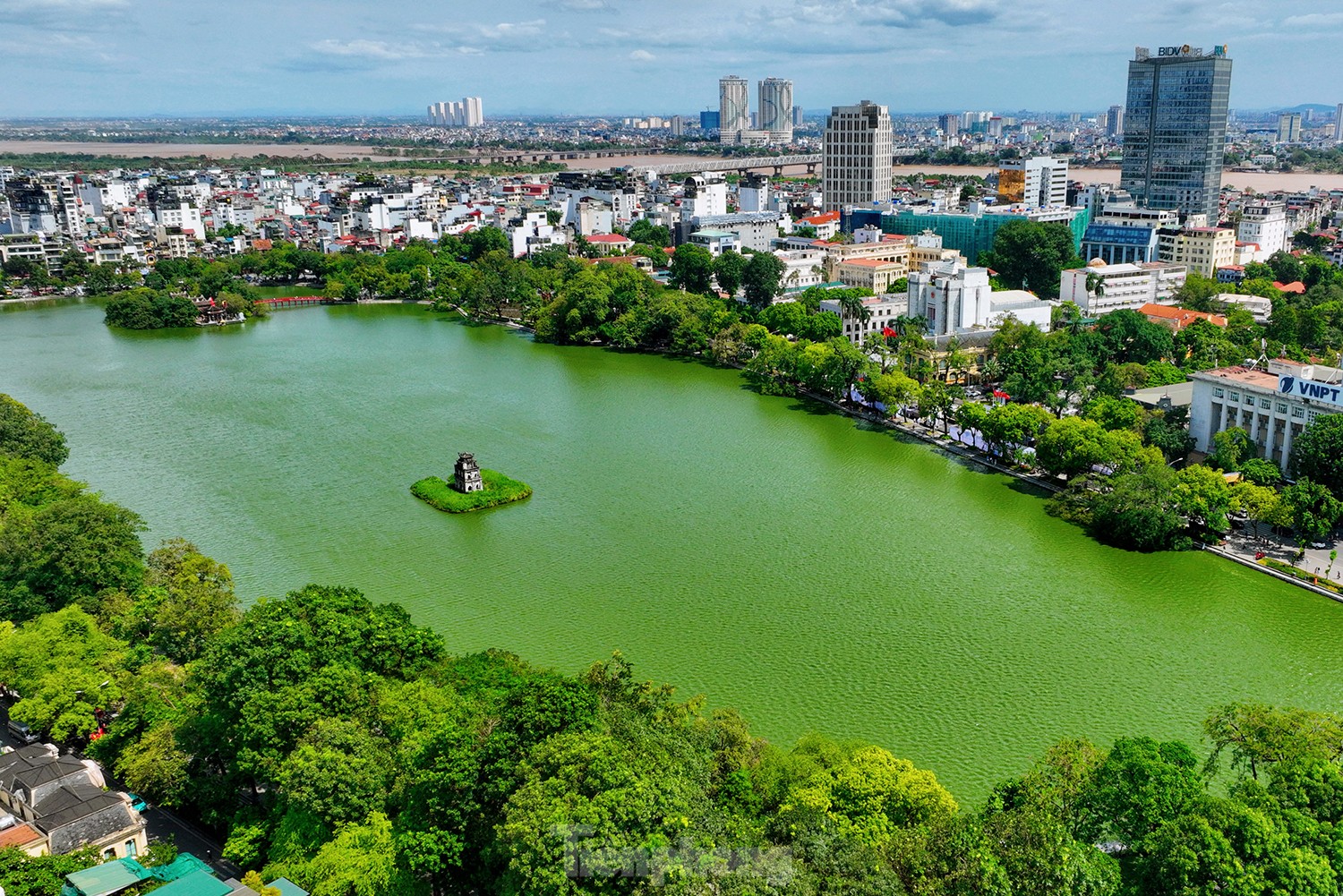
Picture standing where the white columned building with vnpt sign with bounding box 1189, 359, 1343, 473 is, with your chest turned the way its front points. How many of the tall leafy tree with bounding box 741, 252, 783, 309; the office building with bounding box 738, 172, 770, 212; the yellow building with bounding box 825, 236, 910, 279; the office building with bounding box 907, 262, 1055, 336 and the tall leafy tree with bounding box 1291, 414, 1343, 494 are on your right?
4

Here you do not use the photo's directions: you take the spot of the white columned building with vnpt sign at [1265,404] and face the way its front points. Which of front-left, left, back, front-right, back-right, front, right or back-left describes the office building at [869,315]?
right

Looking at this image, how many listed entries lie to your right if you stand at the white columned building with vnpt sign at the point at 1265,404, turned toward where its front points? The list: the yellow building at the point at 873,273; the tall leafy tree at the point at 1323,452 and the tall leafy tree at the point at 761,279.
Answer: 2

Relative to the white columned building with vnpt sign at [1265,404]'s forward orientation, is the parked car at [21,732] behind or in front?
in front

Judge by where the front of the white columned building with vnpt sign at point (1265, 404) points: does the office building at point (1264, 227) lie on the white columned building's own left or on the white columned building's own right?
on the white columned building's own right

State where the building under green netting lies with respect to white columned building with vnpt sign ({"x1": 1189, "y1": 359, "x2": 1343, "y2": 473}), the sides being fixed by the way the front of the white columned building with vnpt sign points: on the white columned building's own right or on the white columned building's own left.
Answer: on the white columned building's own right

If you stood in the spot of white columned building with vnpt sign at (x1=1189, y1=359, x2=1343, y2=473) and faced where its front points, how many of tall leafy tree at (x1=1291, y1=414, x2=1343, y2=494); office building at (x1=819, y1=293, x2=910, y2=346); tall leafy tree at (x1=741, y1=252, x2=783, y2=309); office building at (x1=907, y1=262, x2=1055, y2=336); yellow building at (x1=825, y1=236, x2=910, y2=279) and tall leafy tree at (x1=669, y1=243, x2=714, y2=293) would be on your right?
5

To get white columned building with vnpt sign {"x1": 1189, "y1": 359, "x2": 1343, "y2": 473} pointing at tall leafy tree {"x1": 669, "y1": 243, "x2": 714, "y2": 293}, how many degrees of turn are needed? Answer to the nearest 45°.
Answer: approximately 90° to its right

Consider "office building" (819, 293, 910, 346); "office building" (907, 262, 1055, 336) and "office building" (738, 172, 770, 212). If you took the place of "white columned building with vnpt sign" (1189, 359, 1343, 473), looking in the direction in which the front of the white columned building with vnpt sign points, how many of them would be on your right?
3

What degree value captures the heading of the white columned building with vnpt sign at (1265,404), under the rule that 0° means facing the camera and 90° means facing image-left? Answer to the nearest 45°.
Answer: approximately 45°

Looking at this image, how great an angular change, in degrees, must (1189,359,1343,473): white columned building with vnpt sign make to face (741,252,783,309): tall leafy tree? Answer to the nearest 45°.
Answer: approximately 90° to its right

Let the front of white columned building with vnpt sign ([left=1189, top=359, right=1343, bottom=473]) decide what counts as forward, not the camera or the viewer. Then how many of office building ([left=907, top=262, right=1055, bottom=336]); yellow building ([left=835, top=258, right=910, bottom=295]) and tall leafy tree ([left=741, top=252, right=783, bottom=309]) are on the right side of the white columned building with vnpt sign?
3
